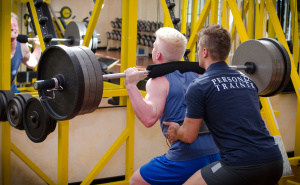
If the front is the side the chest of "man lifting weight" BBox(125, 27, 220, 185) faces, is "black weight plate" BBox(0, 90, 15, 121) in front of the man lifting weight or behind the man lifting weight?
in front

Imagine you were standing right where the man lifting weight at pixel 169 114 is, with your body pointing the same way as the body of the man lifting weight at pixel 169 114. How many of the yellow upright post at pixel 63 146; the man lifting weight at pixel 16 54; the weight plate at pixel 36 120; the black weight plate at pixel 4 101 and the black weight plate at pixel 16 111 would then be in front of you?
5

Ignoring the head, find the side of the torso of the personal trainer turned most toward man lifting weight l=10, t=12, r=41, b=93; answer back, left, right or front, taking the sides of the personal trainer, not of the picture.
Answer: front

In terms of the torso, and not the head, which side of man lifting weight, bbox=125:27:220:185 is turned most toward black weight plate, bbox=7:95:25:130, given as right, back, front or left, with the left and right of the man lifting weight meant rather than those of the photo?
front

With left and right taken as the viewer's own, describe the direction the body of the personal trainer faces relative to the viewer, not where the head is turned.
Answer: facing away from the viewer and to the left of the viewer

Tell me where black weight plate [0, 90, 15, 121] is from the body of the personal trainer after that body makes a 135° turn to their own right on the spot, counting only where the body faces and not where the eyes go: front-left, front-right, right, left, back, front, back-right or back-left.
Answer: back-left

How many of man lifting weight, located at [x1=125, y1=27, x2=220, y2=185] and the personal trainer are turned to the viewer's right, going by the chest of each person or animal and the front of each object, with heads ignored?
0

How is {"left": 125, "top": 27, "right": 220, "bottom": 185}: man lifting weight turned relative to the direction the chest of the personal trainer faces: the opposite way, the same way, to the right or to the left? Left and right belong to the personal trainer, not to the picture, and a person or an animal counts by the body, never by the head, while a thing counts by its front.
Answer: the same way

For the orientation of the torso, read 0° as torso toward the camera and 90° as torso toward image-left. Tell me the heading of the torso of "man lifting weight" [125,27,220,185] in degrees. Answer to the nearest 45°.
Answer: approximately 135°
